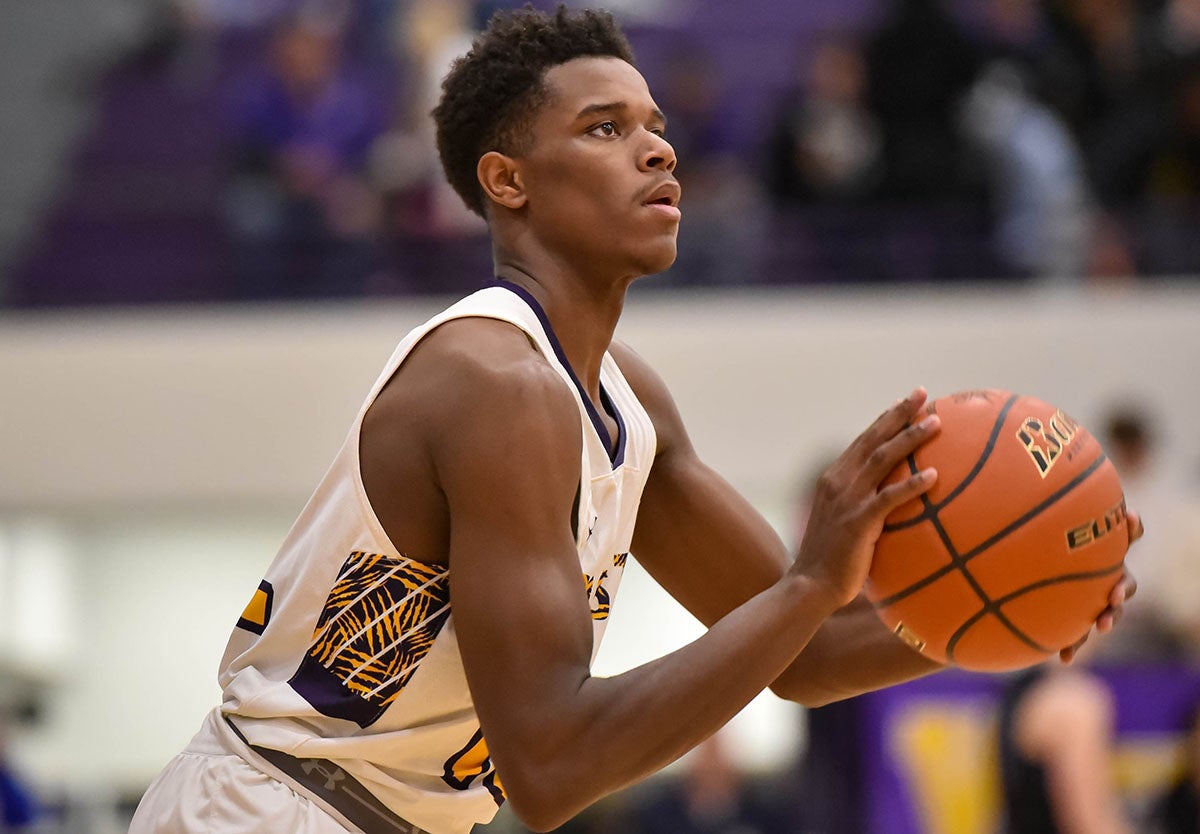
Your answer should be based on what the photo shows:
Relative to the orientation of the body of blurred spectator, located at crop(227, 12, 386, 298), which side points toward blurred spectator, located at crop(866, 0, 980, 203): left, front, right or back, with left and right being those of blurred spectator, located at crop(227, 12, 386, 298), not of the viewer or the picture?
left

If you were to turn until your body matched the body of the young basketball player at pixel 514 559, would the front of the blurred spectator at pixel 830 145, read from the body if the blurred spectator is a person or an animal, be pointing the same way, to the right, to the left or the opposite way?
to the right

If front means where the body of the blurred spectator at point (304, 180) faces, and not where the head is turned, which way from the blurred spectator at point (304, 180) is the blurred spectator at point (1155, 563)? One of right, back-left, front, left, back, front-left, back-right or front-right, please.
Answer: front-left

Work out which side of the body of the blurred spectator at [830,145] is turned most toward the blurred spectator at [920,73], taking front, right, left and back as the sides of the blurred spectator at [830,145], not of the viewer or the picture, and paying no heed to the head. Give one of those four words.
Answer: left

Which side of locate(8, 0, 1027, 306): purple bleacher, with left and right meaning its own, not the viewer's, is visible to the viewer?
front

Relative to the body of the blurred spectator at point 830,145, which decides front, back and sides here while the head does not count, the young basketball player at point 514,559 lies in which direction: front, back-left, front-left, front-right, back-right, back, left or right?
front

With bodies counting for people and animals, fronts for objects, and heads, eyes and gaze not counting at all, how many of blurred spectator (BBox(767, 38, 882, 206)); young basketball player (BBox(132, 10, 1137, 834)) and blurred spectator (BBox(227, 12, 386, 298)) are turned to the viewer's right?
1

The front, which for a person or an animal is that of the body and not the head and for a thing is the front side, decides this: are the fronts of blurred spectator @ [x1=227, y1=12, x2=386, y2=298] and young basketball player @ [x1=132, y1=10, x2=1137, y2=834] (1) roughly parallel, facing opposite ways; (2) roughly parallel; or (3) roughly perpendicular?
roughly perpendicular

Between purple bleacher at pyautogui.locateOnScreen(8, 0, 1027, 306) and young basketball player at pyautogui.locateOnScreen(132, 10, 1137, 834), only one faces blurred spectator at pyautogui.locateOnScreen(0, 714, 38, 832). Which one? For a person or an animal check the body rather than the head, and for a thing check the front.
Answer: the purple bleacher

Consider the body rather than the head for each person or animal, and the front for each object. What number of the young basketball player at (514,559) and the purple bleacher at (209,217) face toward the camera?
1

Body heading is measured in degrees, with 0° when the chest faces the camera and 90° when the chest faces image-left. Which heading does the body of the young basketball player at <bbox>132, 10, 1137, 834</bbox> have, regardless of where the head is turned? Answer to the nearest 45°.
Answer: approximately 270°

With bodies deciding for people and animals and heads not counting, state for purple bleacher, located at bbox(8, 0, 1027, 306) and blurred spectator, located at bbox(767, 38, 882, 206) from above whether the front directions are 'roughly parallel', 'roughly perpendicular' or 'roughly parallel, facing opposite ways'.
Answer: roughly parallel
